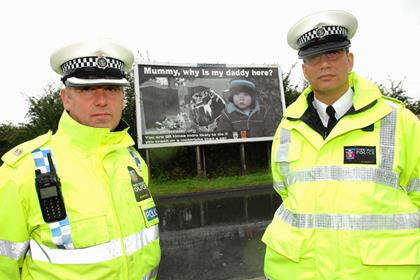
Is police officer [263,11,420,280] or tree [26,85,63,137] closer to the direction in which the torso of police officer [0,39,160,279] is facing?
the police officer

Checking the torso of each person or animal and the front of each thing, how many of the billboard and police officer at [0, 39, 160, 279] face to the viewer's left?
0

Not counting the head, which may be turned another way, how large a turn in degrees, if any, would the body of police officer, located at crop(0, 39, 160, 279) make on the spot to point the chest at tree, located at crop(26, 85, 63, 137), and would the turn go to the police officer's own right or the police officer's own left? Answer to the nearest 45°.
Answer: approximately 135° to the police officer's own left

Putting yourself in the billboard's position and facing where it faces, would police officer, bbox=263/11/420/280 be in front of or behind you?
in front

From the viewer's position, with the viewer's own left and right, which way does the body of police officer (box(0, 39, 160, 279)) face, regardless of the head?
facing the viewer and to the right of the viewer

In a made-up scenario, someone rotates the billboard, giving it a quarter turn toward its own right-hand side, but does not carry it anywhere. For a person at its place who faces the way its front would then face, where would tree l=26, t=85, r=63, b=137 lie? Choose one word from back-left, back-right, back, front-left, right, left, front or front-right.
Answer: front

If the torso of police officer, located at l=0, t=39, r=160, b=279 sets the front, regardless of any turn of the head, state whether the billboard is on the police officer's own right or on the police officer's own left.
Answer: on the police officer's own left

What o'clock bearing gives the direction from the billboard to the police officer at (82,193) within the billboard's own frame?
The police officer is roughly at 12 o'clock from the billboard.
